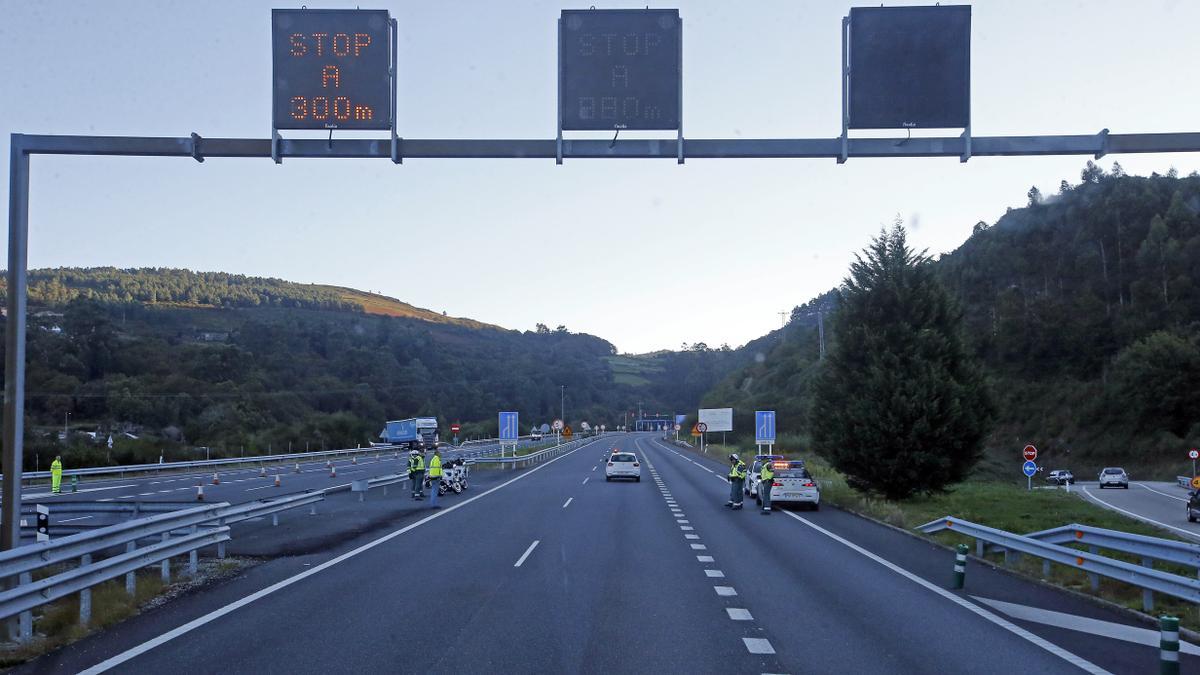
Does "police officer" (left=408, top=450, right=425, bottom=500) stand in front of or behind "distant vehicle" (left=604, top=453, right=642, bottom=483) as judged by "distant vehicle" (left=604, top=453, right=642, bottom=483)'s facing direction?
behind

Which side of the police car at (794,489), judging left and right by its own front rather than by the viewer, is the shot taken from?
back

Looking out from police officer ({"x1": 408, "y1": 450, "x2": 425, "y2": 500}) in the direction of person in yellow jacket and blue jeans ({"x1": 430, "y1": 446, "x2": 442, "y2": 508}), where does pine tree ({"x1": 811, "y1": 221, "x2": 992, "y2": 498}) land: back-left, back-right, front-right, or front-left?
front-left

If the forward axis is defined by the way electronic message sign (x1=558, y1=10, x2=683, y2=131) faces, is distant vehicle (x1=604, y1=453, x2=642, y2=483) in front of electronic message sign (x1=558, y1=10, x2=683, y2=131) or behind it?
behind

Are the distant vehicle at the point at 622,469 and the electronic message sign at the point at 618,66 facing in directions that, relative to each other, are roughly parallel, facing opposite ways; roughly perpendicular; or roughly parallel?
roughly parallel, facing opposite ways

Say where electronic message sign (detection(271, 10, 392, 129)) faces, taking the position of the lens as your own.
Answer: facing the viewer

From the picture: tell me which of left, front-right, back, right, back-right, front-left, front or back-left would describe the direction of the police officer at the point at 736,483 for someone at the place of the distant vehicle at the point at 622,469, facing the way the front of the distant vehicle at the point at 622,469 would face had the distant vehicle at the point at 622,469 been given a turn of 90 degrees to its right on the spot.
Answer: right

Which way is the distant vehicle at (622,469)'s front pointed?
away from the camera

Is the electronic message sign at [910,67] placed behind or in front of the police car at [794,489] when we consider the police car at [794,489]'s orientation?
behind

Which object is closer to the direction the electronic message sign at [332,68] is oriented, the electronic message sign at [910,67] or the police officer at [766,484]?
the electronic message sign

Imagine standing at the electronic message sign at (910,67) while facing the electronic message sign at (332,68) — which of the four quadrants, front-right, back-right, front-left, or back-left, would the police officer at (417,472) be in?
front-right

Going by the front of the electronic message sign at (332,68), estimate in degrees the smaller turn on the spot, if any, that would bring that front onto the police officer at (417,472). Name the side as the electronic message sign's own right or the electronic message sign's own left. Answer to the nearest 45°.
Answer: approximately 180°

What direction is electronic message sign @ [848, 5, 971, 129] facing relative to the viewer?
toward the camera

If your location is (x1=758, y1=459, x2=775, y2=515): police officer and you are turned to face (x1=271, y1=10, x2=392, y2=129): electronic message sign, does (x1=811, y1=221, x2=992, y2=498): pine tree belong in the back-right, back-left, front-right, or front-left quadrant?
back-left
